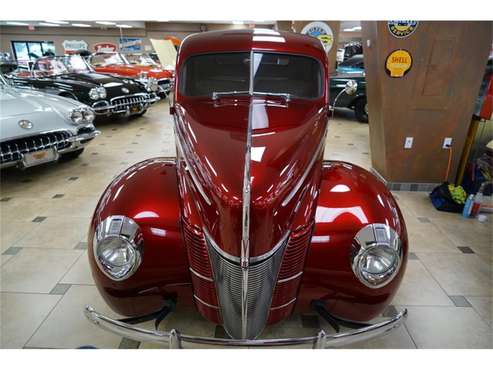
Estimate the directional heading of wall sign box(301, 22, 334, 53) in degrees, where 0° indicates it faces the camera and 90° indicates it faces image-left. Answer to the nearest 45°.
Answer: approximately 0°

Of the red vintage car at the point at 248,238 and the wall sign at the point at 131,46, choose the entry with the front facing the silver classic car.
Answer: the wall sign

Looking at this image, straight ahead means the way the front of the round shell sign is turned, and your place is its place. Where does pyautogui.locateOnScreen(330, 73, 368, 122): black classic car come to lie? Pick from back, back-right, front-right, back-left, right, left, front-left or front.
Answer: back

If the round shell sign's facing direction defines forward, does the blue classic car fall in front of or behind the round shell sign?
behind

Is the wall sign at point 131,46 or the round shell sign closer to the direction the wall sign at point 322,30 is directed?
the round shell sign

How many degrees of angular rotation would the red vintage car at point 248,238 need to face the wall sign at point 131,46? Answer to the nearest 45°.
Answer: approximately 180°

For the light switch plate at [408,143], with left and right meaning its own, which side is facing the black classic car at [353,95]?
back
